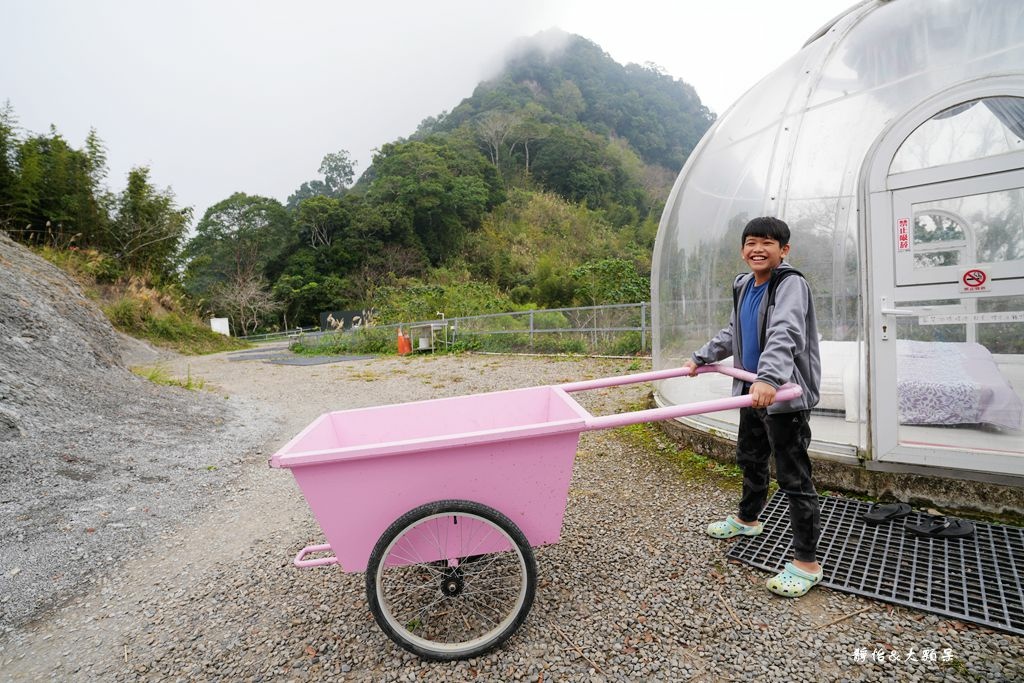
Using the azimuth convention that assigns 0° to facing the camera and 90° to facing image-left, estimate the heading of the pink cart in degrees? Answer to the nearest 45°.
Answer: approximately 90°

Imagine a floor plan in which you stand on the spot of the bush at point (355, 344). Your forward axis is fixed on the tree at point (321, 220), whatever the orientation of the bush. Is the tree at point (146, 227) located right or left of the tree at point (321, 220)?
left

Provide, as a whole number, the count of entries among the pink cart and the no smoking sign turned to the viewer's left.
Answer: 1

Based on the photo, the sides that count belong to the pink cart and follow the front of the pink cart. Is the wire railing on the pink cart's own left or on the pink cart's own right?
on the pink cart's own right

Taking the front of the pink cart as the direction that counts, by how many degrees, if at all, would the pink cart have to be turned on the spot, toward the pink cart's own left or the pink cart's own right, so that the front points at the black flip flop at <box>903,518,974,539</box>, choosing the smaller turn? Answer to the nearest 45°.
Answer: approximately 180°

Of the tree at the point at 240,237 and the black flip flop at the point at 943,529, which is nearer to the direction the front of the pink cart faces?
the tree

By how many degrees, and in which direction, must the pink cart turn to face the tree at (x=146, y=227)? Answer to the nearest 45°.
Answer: approximately 45° to its right

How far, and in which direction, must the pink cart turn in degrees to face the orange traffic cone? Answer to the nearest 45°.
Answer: approximately 90° to its right

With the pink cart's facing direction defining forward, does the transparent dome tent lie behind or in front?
behind

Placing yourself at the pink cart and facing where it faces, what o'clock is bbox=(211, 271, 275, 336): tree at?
The tree is roughly at 2 o'clock from the pink cart.

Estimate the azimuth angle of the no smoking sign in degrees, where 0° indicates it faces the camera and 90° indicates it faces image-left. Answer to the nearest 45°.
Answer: approximately 0°

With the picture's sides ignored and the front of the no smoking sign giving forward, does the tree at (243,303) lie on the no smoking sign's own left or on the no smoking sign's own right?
on the no smoking sign's own right
